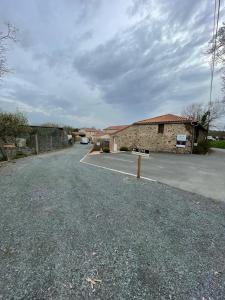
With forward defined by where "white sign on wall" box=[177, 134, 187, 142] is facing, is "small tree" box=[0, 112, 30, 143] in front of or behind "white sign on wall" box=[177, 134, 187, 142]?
in front

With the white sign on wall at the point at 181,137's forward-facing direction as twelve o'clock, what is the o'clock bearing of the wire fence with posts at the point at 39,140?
The wire fence with posts is roughly at 2 o'clock from the white sign on wall.

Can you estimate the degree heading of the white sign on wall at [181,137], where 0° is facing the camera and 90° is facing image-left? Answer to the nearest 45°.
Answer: approximately 0°
